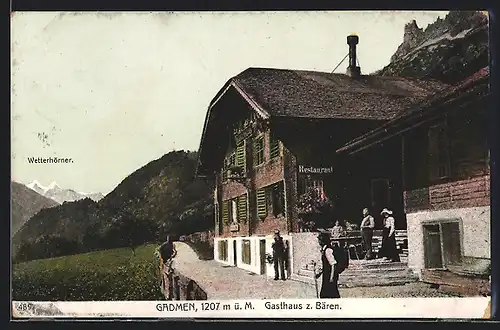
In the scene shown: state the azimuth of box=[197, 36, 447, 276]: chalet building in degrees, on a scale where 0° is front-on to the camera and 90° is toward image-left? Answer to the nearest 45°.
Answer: approximately 45°

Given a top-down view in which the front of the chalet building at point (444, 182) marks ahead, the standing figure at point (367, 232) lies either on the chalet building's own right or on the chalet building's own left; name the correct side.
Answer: on the chalet building's own right

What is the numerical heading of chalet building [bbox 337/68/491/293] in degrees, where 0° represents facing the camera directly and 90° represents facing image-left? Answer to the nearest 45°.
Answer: approximately 45°

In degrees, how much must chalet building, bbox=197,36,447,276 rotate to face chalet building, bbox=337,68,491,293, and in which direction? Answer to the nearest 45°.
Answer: approximately 135° to its left
